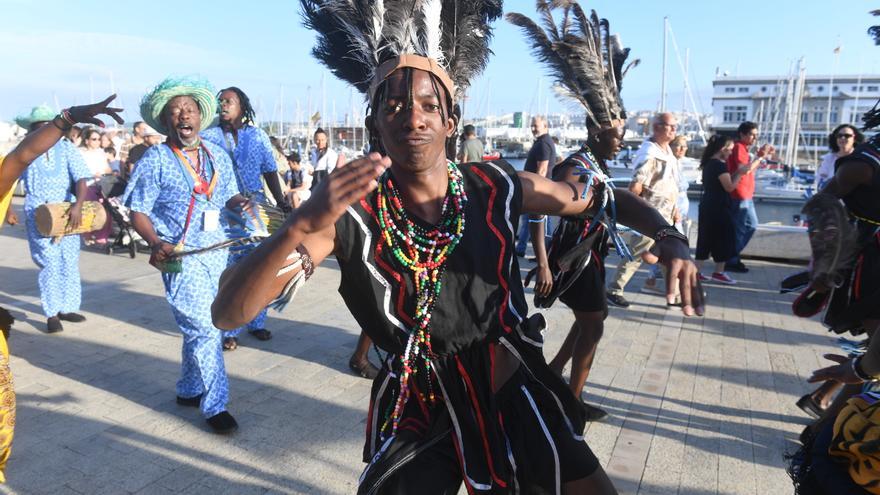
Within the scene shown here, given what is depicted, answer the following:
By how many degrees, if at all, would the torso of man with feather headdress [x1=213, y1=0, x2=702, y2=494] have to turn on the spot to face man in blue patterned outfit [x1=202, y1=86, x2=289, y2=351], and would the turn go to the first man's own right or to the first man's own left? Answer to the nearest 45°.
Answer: approximately 135° to the first man's own right

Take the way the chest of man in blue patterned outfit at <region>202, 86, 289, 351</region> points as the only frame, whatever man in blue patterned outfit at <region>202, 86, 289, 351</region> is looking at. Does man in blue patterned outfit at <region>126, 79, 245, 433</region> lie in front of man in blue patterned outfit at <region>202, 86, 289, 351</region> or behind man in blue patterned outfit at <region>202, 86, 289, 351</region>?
in front

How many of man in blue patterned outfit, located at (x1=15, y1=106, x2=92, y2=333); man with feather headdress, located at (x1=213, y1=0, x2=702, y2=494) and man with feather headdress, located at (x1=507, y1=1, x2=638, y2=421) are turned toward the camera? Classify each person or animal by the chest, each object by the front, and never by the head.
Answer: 2

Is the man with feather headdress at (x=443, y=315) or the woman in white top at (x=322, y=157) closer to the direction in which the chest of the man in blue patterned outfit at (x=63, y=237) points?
the man with feather headdress

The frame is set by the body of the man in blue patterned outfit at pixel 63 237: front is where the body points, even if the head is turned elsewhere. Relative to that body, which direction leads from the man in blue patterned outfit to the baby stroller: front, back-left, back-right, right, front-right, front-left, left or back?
back

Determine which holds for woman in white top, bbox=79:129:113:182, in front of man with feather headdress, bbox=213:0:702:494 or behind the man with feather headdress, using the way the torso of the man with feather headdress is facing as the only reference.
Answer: behind

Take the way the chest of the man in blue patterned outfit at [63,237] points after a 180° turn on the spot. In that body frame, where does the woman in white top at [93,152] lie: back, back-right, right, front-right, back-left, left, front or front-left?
front
